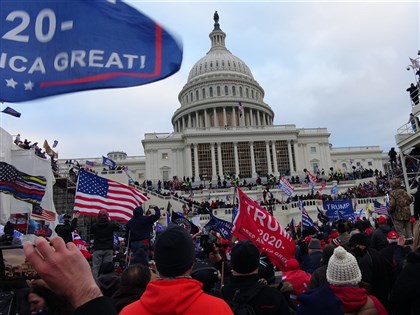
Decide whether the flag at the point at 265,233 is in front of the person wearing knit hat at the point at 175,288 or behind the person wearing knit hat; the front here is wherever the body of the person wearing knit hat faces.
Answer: in front

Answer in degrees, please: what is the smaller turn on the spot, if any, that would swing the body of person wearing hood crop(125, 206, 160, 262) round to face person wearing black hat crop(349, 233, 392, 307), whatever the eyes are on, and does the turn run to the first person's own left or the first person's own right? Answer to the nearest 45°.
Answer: approximately 135° to the first person's own right

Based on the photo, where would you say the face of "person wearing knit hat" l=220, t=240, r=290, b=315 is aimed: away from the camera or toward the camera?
away from the camera

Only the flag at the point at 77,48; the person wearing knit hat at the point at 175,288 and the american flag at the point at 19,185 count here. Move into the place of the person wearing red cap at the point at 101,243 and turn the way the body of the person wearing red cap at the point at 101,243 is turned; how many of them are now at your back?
2

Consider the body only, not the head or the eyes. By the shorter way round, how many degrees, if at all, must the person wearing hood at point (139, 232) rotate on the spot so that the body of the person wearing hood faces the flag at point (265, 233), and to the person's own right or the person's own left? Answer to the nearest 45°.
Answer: approximately 135° to the person's own right

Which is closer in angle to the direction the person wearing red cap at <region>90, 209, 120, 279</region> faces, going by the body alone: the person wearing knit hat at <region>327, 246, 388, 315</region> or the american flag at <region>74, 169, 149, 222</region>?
the american flag

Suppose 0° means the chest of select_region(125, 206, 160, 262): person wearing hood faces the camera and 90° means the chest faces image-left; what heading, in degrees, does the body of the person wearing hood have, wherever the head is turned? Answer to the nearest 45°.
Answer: approximately 180°

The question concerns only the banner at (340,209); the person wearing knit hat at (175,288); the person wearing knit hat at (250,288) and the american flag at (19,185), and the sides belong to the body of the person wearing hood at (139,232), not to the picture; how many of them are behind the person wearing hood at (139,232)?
2

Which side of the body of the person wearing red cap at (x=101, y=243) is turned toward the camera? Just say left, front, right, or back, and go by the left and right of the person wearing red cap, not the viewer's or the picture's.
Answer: back

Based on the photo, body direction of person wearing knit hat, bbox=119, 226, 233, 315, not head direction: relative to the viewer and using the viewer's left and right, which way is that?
facing away from the viewer

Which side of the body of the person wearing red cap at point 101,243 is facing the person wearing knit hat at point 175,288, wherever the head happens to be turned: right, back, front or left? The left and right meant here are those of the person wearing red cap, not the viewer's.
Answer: back

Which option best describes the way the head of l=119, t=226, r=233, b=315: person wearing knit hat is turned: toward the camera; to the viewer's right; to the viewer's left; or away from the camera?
away from the camera

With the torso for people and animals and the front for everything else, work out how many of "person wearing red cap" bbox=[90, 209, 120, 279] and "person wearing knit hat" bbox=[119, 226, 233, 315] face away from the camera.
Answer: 2

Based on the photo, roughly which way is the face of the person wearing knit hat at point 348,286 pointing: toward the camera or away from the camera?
away from the camera

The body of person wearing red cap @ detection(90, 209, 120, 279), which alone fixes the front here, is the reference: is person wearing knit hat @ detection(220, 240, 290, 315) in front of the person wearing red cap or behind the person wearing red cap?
behind
